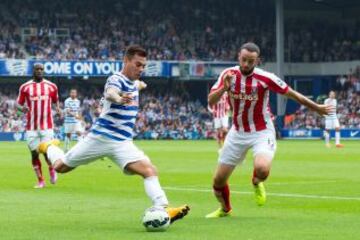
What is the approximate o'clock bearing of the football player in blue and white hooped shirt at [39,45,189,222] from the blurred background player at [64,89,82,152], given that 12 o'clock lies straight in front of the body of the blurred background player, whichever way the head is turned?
The football player in blue and white hooped shirt is roughly at 12 o'clock from the blurred background player.

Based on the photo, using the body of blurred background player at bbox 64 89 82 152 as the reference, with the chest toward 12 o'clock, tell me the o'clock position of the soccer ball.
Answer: The soccer ball is roughly at 12 o'clock from the blurred background player.

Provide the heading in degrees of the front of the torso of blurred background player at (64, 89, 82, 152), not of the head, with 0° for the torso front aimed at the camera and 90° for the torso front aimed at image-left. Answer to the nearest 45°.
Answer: approximately 0°

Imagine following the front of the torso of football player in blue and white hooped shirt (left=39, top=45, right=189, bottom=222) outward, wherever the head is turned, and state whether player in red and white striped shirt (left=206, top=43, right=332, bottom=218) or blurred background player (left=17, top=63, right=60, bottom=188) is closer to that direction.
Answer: the player in red and white striped shirt

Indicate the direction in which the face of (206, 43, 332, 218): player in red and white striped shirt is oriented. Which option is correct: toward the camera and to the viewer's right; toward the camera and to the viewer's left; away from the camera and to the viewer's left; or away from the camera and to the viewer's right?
toward the camera and to the viewer's left
